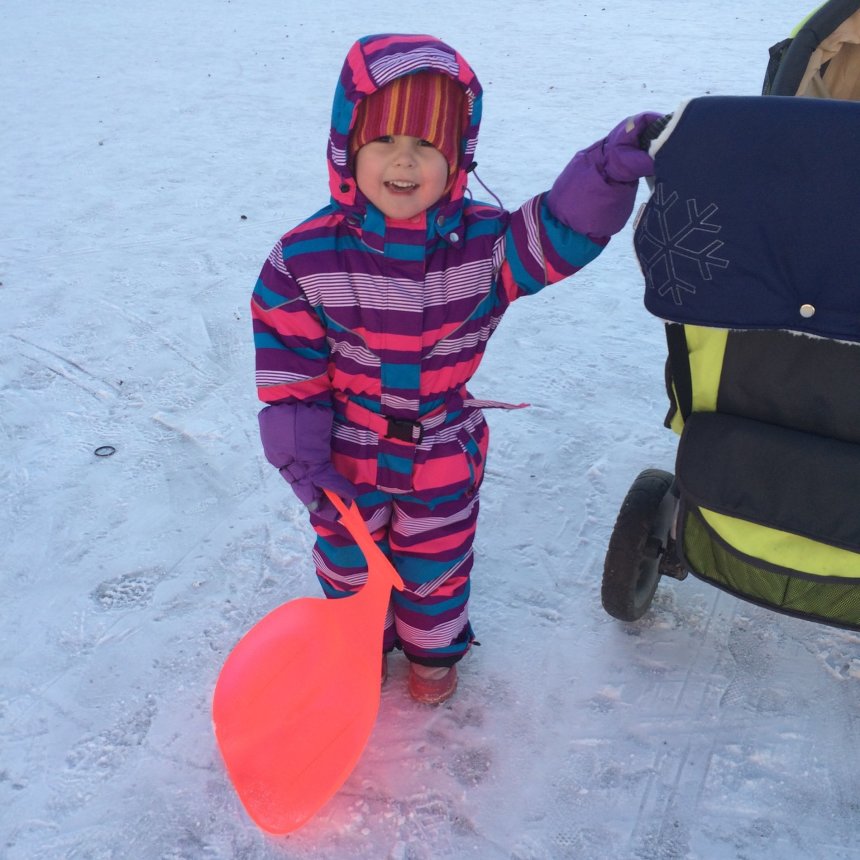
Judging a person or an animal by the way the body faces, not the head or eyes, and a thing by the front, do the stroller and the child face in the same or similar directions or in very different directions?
very different directions
